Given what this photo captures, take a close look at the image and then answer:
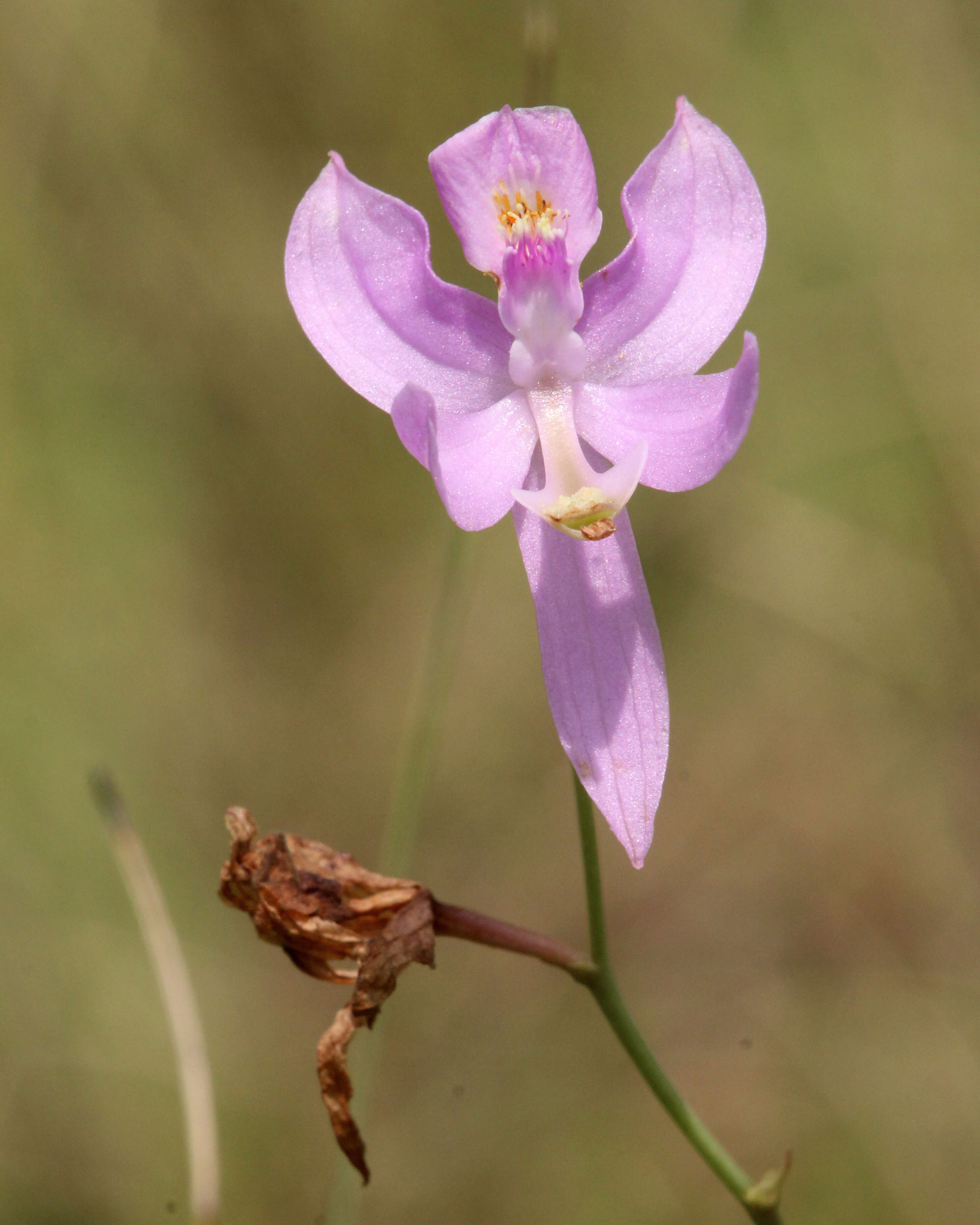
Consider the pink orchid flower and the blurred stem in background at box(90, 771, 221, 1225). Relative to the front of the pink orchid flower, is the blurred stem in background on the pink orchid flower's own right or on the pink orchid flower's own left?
on the pink orchid flower's own right

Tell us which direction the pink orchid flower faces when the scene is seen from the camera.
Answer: facing the viewer

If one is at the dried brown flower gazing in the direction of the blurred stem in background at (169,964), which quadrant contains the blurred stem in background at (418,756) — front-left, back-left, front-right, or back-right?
front-right

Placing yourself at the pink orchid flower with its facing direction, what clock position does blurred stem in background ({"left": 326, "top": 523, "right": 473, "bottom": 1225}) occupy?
The blurred stem in background is roughly at 5 o'clock from the pink orchid flower.
